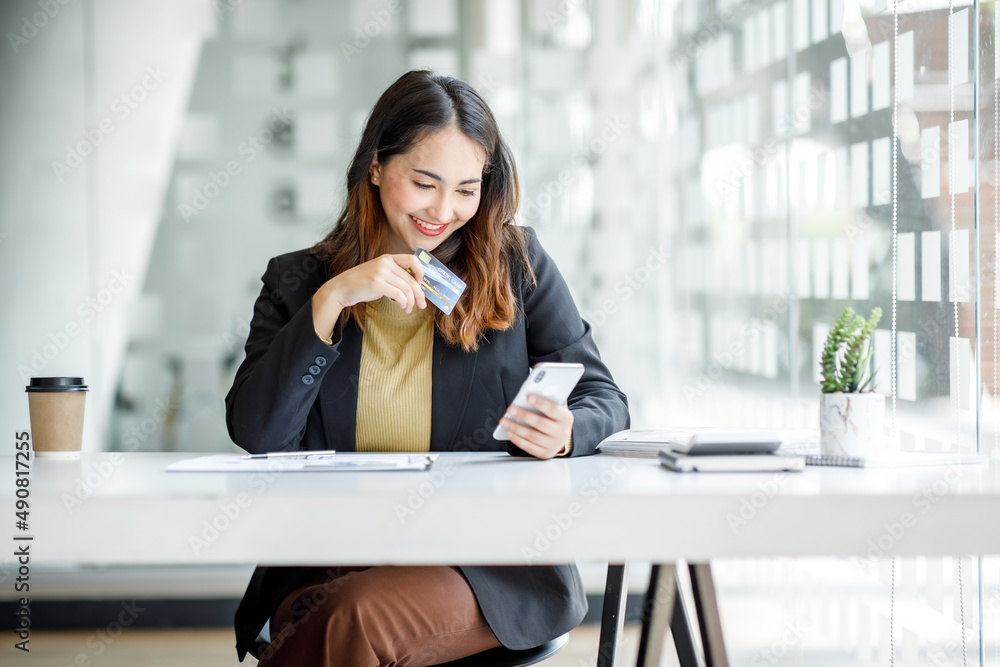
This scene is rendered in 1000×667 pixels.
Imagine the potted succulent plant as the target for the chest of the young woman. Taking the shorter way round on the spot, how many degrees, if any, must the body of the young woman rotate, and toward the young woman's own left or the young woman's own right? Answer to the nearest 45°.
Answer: approximately 45° to the young woman's own left

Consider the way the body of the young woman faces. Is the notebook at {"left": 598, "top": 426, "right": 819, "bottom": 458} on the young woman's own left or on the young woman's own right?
on the young woman's own left

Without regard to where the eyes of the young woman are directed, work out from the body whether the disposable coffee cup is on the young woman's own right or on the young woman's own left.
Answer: on the young woman's own right

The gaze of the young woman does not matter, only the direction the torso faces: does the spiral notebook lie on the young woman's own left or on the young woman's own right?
on the young woman's own left

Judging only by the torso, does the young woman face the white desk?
yes

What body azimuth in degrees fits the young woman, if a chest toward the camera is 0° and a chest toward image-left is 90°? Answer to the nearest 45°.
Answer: approximately 0°
